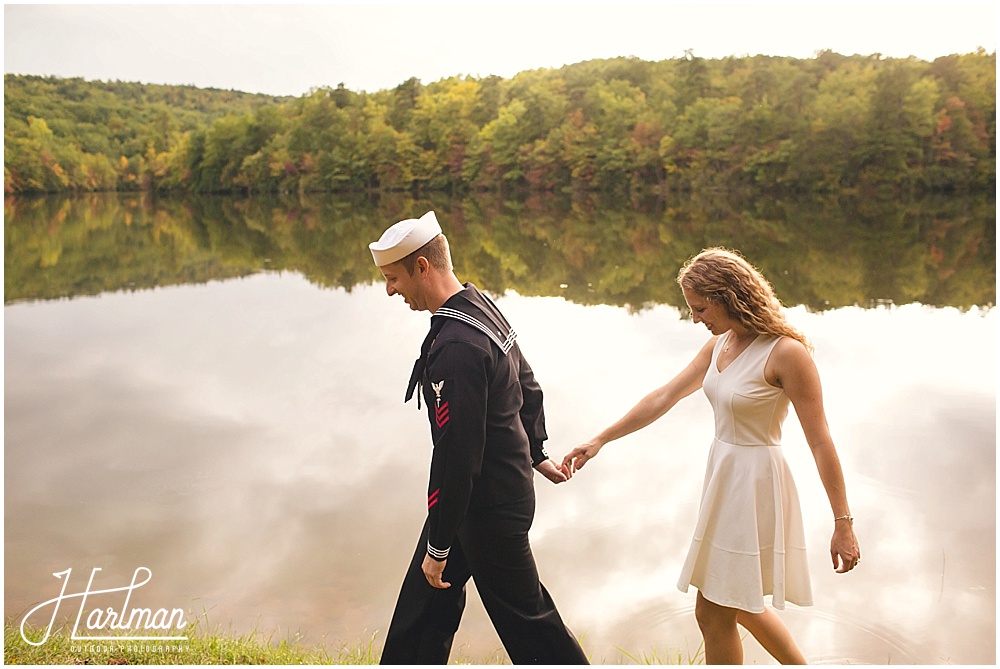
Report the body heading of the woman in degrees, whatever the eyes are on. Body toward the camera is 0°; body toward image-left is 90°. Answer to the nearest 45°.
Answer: approximately 45°

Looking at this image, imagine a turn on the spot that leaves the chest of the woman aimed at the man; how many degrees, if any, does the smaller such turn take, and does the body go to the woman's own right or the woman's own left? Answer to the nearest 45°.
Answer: approximately 45° to the woman's own right

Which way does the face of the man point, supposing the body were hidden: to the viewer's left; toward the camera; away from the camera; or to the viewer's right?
to the viewer's left

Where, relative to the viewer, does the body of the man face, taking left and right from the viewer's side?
facing to the left of the viewer

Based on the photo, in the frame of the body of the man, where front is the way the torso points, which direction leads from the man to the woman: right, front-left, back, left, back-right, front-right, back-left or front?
back
